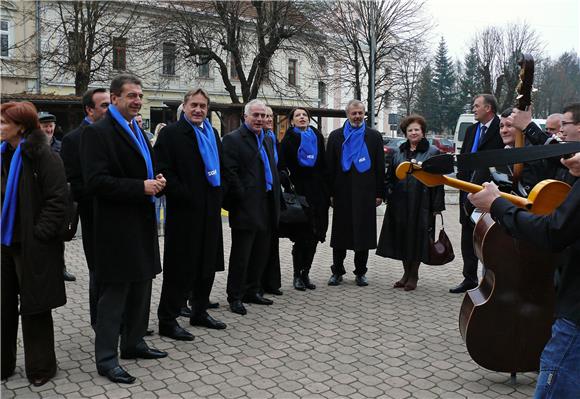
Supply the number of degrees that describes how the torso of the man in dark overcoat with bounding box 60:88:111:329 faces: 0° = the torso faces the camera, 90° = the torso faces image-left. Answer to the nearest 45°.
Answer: approximately 315°

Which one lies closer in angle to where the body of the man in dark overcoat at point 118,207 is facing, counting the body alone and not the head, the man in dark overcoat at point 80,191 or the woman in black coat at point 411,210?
the woman in black coat

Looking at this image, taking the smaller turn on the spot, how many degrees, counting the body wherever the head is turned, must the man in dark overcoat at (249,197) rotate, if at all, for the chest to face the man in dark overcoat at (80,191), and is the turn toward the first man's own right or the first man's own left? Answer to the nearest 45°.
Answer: approximately 90° to the first man's own right

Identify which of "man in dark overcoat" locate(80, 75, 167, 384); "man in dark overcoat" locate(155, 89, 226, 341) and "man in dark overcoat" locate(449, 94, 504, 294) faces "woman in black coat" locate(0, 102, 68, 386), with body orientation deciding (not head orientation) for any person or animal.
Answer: "man in dark overcoat" locate(449, 94, 504, 294)

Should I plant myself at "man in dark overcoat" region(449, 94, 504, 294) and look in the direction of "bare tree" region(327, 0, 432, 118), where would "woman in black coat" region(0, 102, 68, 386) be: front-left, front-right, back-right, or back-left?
back-left

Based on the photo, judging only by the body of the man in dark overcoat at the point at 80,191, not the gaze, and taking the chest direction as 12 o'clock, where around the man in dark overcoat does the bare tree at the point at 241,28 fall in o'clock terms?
The bare tree is roughly at 8 o'clock from the man in dark overcoat.

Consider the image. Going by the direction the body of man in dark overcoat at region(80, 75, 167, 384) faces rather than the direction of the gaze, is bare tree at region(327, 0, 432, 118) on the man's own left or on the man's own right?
on the man's own left

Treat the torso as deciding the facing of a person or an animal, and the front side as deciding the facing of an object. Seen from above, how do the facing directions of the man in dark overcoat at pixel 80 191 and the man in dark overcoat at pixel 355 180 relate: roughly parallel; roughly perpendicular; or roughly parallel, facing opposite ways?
roughly perpendicular
